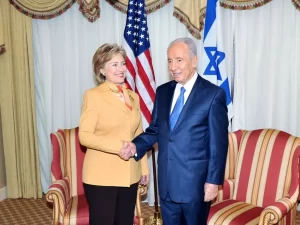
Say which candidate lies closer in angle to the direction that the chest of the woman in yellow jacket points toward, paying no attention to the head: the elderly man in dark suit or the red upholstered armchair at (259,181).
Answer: the elderly man in dark suit

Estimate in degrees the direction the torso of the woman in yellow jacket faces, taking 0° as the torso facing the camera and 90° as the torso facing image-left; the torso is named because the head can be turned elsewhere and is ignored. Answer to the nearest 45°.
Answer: approximately 315°

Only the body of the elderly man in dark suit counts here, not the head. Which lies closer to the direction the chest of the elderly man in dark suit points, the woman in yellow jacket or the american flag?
the woman in yellow jacket

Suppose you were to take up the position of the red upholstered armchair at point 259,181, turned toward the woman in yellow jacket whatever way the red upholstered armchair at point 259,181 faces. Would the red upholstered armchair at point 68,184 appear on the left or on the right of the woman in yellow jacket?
right

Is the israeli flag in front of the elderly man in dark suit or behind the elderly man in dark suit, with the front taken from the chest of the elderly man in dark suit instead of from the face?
behind

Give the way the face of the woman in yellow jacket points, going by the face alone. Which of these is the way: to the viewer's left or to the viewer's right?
to the viewer's right

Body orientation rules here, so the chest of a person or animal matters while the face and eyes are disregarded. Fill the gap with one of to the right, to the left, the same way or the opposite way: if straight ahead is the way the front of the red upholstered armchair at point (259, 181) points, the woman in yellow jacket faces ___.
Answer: to the left

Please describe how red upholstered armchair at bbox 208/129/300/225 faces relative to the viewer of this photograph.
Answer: facing the viewer and to the left of the viewer
